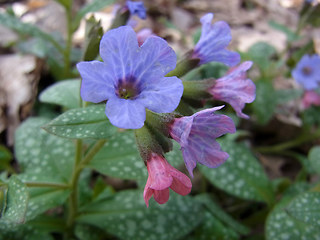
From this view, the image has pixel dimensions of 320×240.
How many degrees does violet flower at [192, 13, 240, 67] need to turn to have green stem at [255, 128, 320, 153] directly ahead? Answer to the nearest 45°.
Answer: approximately 45° to its left

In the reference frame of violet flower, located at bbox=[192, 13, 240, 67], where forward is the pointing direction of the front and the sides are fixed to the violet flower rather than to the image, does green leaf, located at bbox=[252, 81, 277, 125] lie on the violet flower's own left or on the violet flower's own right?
on the violet flower's own left

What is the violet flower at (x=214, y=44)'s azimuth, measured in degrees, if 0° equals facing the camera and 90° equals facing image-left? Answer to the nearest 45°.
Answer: approximately 270°

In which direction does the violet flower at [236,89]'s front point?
to the viewer's right

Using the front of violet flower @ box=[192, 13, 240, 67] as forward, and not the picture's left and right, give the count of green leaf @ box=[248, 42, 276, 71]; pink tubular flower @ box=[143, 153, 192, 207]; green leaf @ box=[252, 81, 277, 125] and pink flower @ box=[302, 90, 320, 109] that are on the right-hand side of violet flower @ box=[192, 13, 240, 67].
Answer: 1

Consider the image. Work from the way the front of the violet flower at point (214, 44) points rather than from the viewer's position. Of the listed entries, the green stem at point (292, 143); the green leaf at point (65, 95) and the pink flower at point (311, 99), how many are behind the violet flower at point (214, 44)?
1

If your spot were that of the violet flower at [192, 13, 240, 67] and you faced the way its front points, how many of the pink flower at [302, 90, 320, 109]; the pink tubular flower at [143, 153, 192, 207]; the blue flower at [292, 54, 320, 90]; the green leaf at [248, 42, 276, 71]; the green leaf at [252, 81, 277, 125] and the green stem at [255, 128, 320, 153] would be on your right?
1
